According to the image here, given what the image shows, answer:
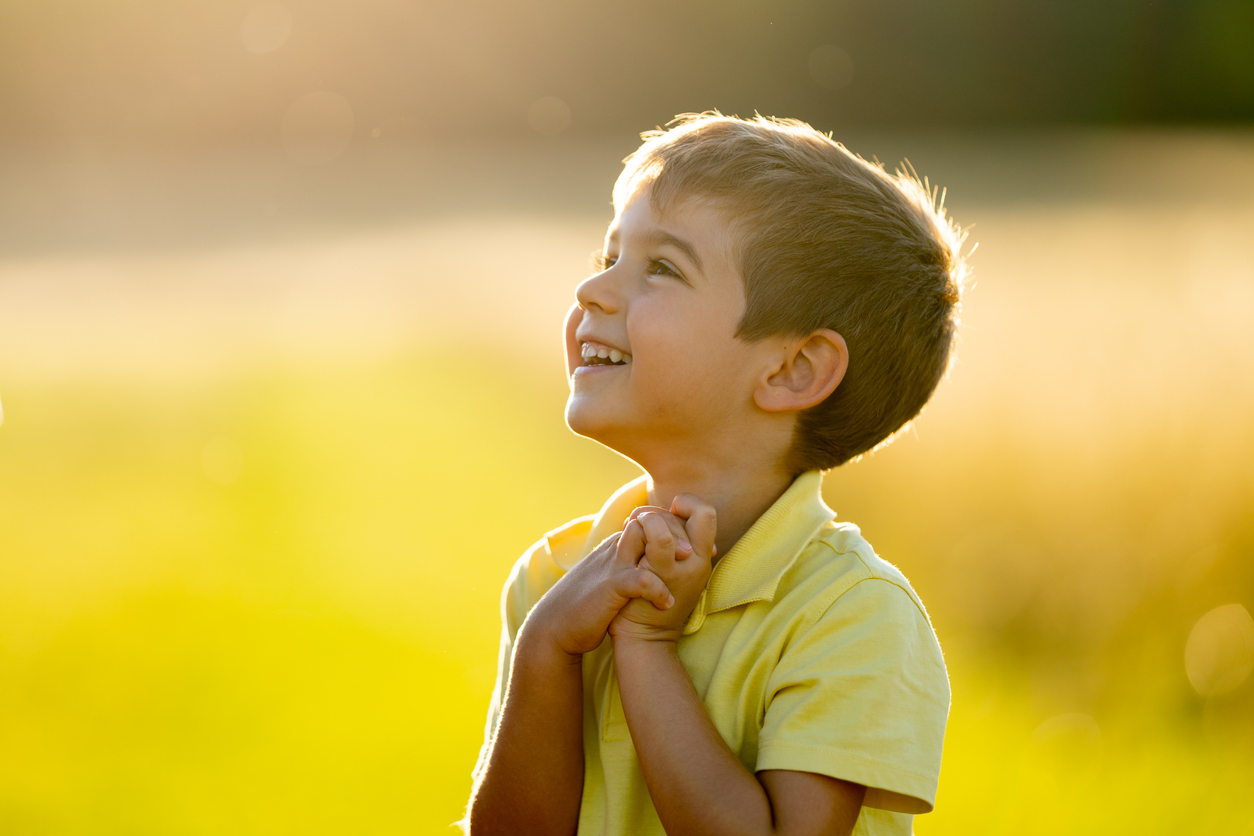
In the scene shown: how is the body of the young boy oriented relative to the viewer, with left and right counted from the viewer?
facing the viewer and to the left of the viewer
